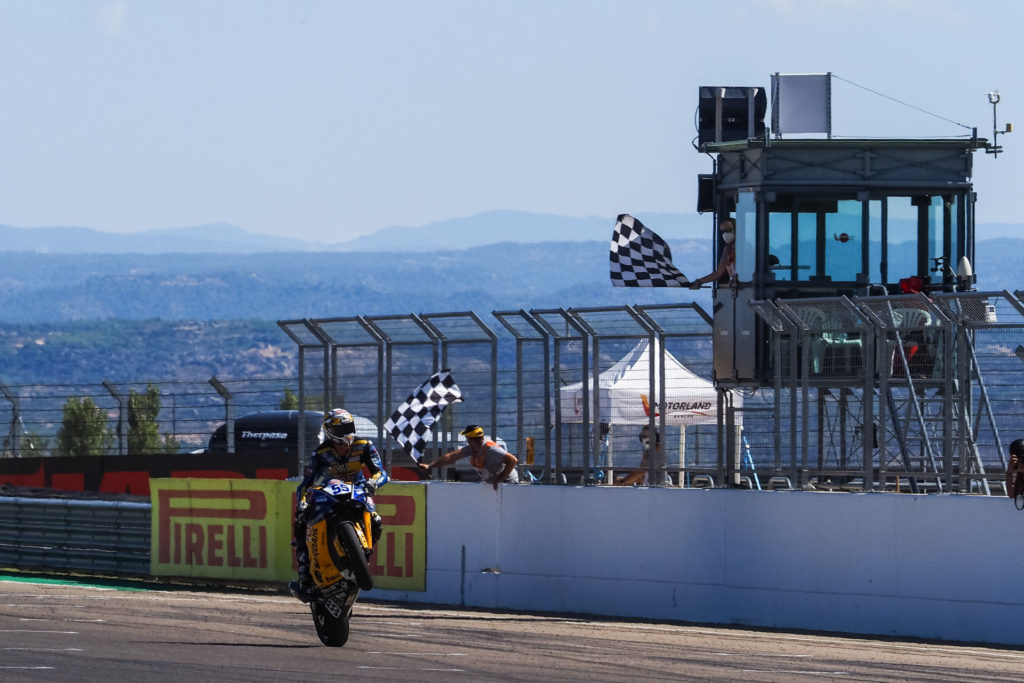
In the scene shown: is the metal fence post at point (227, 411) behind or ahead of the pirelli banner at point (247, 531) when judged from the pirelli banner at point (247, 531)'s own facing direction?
behind

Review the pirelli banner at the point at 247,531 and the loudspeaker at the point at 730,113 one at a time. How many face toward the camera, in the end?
2

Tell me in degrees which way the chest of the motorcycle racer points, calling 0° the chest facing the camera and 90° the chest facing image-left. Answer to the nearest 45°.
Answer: approximately 0°

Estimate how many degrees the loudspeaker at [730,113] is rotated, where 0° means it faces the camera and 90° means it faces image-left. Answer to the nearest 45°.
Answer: approximately 0°

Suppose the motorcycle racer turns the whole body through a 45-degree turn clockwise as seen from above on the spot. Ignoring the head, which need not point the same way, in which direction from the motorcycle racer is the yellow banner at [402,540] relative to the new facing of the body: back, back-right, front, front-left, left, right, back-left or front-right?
back-right

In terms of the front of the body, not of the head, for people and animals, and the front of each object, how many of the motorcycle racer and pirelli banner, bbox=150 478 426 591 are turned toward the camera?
2

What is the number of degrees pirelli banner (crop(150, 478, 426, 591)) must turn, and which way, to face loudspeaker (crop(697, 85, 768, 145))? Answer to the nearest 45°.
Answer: approximately 90° to its left

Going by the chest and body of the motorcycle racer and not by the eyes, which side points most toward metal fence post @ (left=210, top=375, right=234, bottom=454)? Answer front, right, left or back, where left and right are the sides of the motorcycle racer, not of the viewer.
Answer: back

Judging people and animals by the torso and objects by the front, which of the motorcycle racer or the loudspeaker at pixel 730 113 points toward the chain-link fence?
the loudspeaker

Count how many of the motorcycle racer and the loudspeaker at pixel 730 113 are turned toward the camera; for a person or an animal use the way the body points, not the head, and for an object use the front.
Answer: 2

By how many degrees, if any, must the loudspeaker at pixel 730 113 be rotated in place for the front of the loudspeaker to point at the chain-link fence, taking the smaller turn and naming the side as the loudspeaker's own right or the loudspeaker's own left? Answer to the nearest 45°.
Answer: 0° — it already faces it

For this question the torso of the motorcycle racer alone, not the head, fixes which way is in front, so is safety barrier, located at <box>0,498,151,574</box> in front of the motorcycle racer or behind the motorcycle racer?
behind
